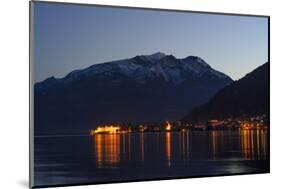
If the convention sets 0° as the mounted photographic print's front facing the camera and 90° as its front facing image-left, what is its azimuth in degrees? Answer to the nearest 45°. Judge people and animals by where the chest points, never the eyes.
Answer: approximately 315°
